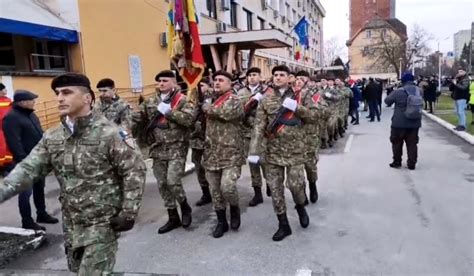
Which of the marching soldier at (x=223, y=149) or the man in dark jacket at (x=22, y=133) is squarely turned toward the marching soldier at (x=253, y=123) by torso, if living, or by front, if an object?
the man in dark jacket

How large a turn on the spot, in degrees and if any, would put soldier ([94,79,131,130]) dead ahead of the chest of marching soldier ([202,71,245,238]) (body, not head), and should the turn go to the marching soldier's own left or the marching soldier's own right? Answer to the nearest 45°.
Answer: approximately 90° to the marching soldier's own right

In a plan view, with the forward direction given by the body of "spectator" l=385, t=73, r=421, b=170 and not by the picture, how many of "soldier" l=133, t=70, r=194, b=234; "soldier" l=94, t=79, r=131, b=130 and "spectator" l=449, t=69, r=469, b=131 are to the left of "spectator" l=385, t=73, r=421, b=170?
2

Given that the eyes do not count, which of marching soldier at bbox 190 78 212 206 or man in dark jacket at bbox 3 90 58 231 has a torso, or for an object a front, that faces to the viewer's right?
the man in dark jacket

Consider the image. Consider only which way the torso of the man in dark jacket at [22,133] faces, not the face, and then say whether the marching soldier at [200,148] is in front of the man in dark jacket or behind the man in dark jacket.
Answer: in front

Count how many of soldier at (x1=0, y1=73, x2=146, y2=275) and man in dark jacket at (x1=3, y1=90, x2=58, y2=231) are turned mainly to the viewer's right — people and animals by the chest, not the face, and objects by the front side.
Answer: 1

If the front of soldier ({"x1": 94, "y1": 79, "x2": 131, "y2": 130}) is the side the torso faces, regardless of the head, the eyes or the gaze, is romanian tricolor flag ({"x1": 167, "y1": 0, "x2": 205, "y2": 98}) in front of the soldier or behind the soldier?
behind

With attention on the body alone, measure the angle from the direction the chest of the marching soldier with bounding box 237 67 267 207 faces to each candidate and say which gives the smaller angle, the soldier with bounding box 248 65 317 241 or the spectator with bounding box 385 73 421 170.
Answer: the soldier

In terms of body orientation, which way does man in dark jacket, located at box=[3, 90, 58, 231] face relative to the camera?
to the viewer's right

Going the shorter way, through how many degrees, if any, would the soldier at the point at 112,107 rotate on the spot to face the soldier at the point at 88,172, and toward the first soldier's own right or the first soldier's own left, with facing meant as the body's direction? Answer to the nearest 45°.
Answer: approximately 45° to the first soldier's own left

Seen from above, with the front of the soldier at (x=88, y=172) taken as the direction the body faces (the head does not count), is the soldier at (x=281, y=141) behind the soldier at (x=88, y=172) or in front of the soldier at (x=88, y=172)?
behind
